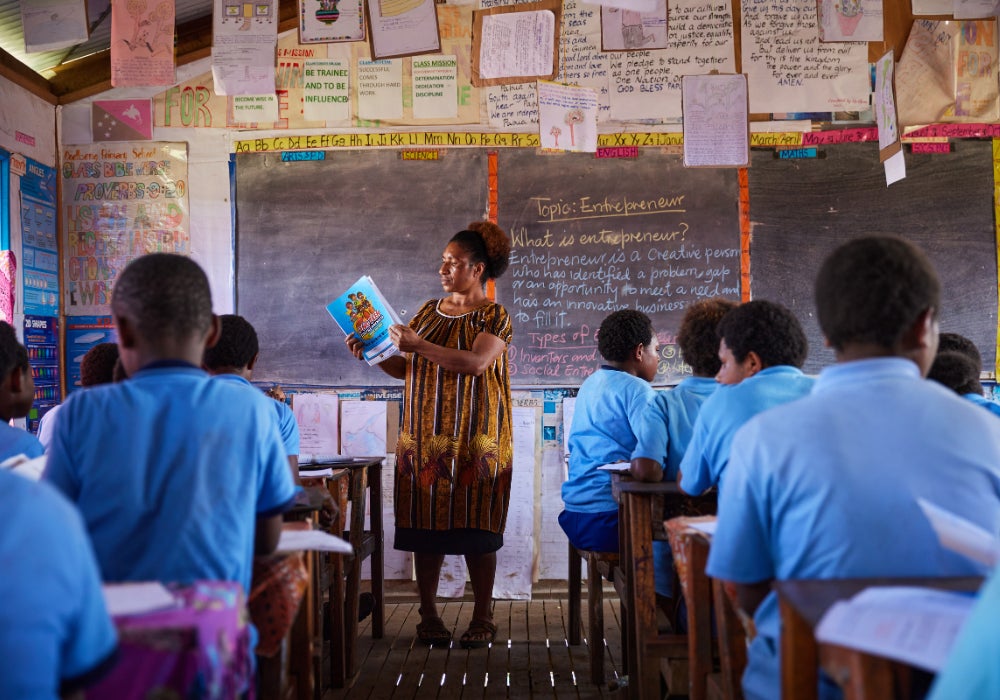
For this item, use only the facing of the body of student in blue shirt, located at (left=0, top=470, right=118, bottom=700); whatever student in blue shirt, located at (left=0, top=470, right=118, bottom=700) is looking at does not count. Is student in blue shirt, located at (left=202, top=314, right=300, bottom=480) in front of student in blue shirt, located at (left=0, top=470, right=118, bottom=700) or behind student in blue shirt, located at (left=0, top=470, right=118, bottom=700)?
in front

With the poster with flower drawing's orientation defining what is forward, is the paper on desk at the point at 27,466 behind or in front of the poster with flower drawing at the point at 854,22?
in front

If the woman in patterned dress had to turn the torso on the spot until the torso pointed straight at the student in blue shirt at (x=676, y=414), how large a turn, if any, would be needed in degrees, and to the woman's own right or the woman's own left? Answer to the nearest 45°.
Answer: approximately 90° to the woman's own left

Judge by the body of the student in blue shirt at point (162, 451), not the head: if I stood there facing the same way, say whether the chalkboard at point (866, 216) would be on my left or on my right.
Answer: on my right

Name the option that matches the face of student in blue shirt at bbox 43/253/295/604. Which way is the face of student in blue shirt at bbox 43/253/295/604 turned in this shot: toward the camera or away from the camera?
away from the camera

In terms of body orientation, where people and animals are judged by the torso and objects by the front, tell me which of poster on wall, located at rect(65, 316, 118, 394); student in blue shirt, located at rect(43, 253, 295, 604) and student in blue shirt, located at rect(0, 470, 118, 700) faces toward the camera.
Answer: the poster on wall

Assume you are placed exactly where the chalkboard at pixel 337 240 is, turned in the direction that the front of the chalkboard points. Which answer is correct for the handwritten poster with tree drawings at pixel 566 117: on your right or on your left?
on your left

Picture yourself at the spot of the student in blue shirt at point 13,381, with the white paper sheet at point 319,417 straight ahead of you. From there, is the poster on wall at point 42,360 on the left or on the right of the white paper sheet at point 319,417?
left

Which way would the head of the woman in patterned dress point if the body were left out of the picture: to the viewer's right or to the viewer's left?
to the viewer's left

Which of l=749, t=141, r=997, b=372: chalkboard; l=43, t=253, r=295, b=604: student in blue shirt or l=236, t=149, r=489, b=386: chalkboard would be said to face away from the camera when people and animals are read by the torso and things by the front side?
the student in blue shirt

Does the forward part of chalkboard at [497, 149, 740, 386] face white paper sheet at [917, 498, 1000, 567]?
yes

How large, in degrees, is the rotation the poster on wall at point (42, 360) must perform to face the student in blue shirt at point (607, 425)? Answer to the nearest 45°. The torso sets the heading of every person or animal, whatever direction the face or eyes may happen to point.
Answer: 0° — it already faces them

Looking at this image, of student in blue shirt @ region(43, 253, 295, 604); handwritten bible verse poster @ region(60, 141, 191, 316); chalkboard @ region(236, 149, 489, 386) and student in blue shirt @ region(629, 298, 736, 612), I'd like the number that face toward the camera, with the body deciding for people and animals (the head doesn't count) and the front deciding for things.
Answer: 2

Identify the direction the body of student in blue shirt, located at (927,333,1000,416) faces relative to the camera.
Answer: away from the camera
